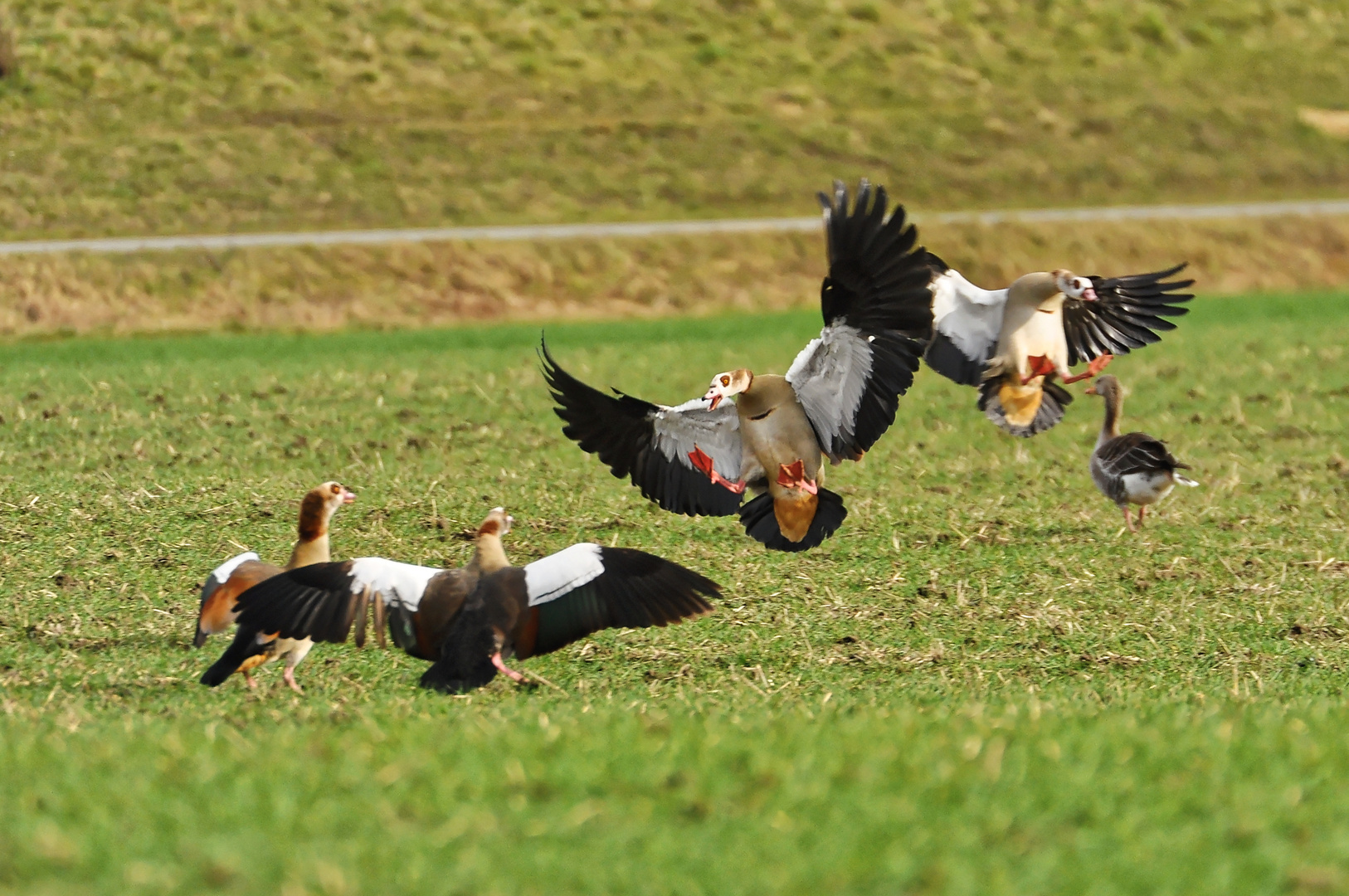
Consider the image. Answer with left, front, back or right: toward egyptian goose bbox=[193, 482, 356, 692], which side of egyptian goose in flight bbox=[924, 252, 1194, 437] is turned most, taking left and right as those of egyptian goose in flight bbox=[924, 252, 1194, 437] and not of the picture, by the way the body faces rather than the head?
right

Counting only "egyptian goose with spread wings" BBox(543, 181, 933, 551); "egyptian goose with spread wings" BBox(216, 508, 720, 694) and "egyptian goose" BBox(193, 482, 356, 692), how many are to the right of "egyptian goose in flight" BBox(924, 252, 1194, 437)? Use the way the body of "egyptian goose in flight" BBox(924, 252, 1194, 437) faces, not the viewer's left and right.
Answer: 3

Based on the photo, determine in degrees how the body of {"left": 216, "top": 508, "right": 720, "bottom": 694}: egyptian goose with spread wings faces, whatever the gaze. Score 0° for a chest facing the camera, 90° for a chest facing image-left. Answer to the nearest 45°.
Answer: approximately 180°

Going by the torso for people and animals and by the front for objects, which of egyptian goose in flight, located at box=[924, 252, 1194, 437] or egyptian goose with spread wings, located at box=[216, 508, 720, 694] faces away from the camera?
the egyptian goose with spread wings

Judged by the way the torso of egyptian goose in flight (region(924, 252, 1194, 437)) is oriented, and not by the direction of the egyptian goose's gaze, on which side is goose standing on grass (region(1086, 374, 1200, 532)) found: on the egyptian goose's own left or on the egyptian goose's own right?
on the egyptian goose's own left

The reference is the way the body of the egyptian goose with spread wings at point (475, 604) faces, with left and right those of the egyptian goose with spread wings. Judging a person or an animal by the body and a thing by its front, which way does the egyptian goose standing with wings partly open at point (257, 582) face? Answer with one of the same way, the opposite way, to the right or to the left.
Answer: to the right

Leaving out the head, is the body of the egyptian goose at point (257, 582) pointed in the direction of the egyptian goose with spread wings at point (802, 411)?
yes

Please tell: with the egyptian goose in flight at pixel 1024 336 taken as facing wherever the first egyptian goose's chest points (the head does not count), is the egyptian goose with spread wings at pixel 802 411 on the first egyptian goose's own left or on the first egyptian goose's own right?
on the first egyptian goose's own right

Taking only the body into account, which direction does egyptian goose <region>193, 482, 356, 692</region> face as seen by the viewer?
to the viewer's right
